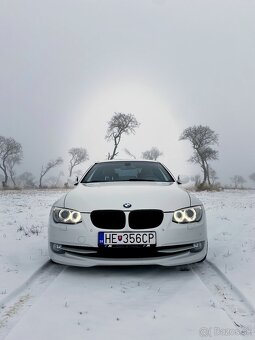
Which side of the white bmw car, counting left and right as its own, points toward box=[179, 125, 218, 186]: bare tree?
back

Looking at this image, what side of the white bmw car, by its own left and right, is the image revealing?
front
